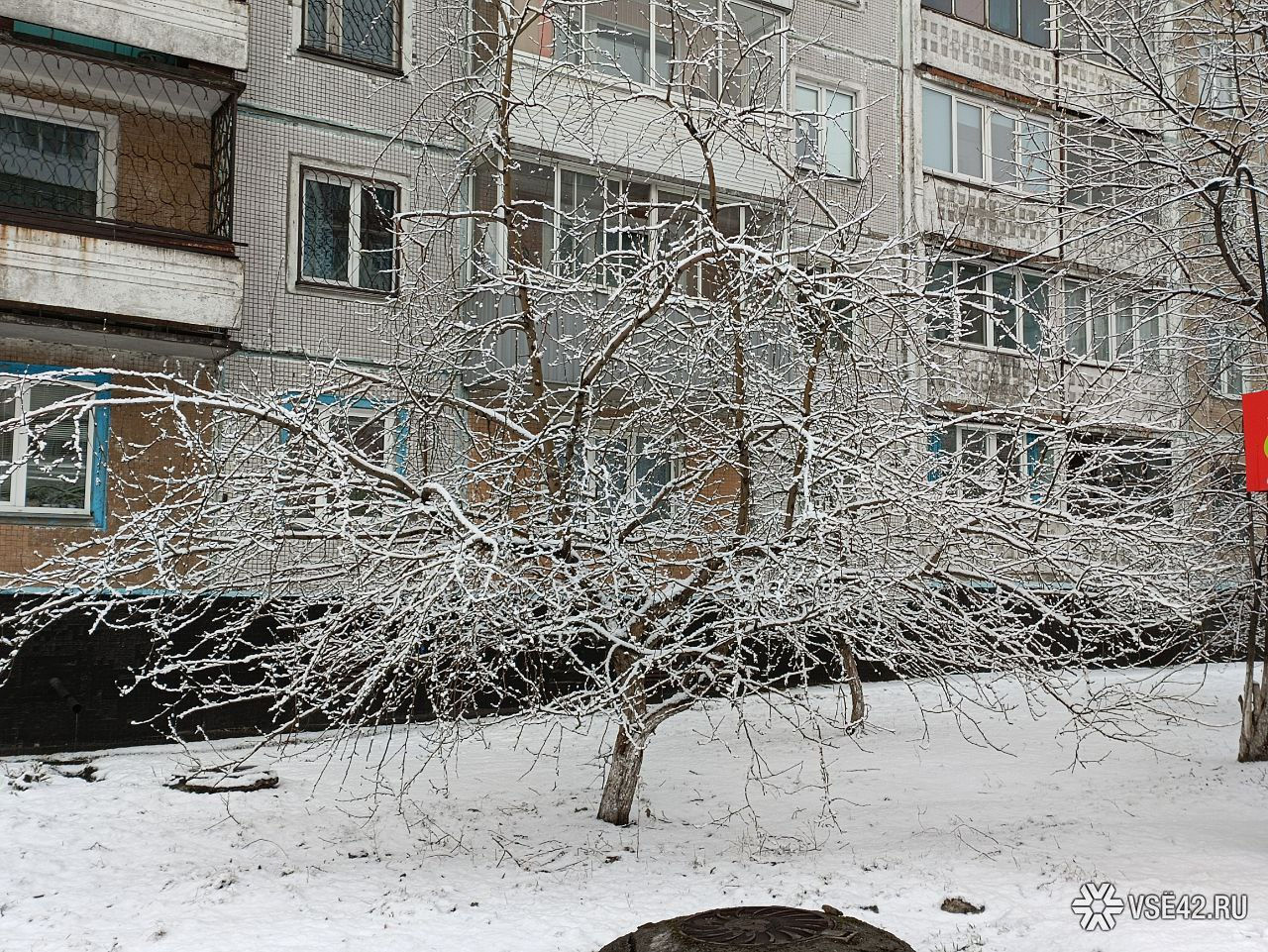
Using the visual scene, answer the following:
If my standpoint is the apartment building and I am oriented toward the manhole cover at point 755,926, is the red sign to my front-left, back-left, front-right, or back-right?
front-left

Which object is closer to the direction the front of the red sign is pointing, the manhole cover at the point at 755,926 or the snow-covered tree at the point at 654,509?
the manhole cover

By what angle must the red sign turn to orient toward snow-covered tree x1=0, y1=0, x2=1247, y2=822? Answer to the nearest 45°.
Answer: approximately 90° to its right

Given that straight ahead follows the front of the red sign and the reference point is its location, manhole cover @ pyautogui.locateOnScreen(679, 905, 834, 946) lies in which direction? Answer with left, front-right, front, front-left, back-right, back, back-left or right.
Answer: front-right

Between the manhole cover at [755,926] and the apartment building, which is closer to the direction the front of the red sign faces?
the manhole cover

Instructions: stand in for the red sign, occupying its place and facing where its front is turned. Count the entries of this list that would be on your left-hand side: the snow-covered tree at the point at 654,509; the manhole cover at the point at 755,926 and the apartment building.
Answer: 0

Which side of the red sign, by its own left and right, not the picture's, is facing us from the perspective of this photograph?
front

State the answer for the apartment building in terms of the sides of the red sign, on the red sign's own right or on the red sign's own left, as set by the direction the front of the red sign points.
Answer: on the red sign's own right

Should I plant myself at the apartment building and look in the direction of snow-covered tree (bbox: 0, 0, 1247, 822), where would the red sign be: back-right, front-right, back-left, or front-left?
front-left
